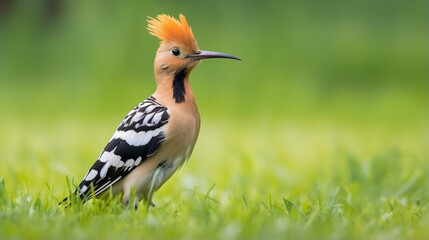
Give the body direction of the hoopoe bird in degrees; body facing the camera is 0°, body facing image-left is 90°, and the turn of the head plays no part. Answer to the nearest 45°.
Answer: approximately 270°
